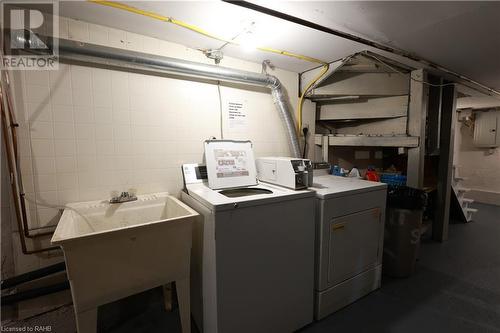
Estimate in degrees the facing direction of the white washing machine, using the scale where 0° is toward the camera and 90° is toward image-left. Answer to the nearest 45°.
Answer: approximately 315°

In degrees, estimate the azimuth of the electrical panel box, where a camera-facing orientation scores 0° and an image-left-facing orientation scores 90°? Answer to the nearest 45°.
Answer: approximately 0°

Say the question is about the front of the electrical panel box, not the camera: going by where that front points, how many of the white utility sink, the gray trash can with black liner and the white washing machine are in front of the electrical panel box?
3

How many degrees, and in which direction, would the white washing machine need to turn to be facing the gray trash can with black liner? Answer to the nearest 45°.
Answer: approximately 90° to its left

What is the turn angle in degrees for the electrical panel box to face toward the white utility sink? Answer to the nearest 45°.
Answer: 0° — it already faces it
